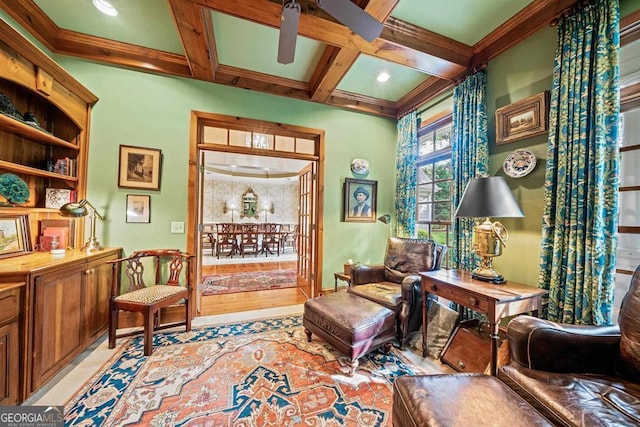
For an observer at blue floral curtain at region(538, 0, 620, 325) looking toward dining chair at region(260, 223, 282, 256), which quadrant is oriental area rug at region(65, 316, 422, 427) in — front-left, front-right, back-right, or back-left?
front-left

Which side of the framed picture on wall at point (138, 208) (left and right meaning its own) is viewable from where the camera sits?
front

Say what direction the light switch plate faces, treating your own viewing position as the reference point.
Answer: facing the viewer

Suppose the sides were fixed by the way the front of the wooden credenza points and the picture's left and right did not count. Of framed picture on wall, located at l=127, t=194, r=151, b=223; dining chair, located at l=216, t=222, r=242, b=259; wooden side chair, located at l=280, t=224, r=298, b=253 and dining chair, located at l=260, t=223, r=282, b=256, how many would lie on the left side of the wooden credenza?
4

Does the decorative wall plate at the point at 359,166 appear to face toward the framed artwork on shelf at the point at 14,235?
no

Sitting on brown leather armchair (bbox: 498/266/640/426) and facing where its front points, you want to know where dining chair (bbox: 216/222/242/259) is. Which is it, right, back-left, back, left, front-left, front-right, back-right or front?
front-right

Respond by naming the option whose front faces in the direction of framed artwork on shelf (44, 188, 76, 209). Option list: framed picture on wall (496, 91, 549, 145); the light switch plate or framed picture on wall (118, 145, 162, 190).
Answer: framed picture on wall (496, 91, 549, 145)

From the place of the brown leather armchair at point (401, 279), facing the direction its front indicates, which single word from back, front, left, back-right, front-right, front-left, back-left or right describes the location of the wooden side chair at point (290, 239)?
right

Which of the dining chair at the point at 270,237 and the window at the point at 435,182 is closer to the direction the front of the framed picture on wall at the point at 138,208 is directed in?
the window

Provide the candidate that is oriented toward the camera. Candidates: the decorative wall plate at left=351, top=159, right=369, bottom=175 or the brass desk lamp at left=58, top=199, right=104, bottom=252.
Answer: the decorative wall plate

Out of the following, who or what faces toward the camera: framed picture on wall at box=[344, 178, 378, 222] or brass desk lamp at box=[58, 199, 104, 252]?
the framed picture on wall

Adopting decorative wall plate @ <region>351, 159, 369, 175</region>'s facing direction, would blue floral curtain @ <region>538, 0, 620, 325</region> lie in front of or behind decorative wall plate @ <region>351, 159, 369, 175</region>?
in front

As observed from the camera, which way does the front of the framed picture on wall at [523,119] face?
facing the viewer and to the left of the viewer

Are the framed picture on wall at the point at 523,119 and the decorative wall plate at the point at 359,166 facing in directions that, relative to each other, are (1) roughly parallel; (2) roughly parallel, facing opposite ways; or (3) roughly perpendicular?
roughly perpendicular

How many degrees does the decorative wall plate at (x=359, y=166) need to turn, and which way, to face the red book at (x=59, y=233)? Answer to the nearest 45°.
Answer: approximately 45° to its right

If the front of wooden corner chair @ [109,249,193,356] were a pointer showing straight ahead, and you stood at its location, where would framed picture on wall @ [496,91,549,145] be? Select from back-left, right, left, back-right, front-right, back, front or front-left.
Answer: front-left

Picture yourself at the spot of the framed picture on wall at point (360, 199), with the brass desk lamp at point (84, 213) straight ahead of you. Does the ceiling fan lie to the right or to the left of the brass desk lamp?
left
